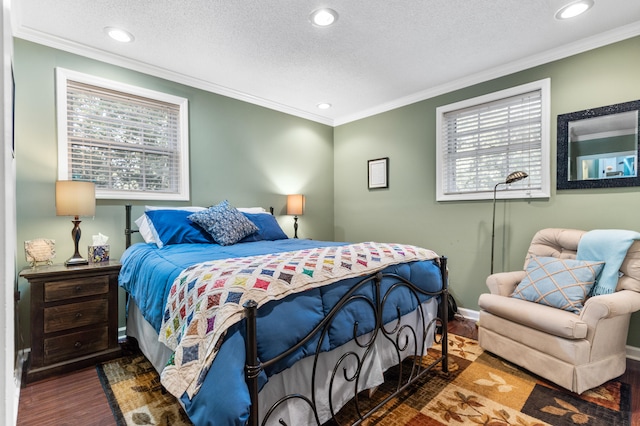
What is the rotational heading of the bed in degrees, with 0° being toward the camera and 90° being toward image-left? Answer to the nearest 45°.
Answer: approximately 315°

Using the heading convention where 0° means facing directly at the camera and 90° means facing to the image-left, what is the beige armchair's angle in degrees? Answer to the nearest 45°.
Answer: approximately 45°

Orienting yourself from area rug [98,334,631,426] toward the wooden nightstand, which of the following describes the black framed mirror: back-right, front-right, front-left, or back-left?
back-right

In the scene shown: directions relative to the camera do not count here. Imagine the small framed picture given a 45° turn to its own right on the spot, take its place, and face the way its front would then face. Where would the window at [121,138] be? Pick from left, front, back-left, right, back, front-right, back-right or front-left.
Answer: front-left

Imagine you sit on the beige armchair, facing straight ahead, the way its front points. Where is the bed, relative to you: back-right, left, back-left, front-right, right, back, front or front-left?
front

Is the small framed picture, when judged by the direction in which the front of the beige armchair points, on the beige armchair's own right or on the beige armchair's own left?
on the beige armchair's own right

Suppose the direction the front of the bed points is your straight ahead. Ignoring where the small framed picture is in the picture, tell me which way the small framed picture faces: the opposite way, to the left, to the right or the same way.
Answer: to the right

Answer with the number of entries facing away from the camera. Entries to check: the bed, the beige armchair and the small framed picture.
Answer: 0

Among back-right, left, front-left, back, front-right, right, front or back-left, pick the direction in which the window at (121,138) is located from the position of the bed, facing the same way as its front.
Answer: back

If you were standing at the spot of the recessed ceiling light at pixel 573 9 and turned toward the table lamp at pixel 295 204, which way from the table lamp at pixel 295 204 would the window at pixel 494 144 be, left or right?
right

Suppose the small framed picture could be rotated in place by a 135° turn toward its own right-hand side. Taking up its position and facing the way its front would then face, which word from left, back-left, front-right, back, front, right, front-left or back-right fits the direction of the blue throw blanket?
back-right
